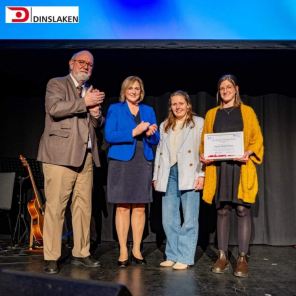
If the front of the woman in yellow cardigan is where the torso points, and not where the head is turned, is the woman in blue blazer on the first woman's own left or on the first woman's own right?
on the first woman's own right

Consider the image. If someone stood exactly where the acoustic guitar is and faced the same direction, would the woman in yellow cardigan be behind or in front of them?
in front

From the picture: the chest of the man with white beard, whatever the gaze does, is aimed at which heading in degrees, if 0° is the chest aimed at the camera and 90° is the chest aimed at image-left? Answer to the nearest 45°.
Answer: approximately 315°

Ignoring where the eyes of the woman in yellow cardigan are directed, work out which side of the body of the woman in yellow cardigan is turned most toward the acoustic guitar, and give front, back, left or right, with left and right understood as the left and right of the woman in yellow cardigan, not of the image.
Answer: right

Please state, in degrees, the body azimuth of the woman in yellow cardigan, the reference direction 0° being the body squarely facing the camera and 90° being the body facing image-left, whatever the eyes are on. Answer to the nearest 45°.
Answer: approximately 0°
